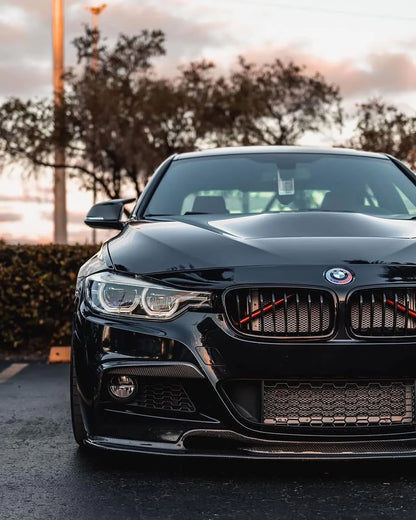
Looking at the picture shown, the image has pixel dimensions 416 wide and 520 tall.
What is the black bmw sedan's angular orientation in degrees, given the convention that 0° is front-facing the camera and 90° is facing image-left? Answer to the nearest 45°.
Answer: approximately 0°

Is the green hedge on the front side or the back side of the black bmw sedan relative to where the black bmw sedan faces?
on the back side

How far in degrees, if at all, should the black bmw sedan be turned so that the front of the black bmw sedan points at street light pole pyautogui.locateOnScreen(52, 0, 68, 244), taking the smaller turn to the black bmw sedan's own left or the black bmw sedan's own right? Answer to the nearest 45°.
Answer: approximately 180°
